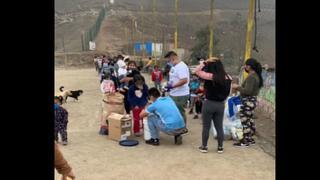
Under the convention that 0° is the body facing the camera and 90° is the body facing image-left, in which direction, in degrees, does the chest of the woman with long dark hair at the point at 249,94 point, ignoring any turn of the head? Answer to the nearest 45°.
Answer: approximately 90°

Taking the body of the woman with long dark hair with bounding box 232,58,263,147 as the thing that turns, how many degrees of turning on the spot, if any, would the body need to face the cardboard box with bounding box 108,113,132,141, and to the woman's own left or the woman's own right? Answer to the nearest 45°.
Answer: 0° — they already face it

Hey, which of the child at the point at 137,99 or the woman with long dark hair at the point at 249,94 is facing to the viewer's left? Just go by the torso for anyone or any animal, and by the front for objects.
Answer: the woman with long dark hair

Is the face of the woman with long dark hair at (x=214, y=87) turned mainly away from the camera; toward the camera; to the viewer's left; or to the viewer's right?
away from the camera

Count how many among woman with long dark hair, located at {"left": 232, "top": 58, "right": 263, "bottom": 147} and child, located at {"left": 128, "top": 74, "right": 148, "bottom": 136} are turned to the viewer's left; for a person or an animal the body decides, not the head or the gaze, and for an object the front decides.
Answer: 1
